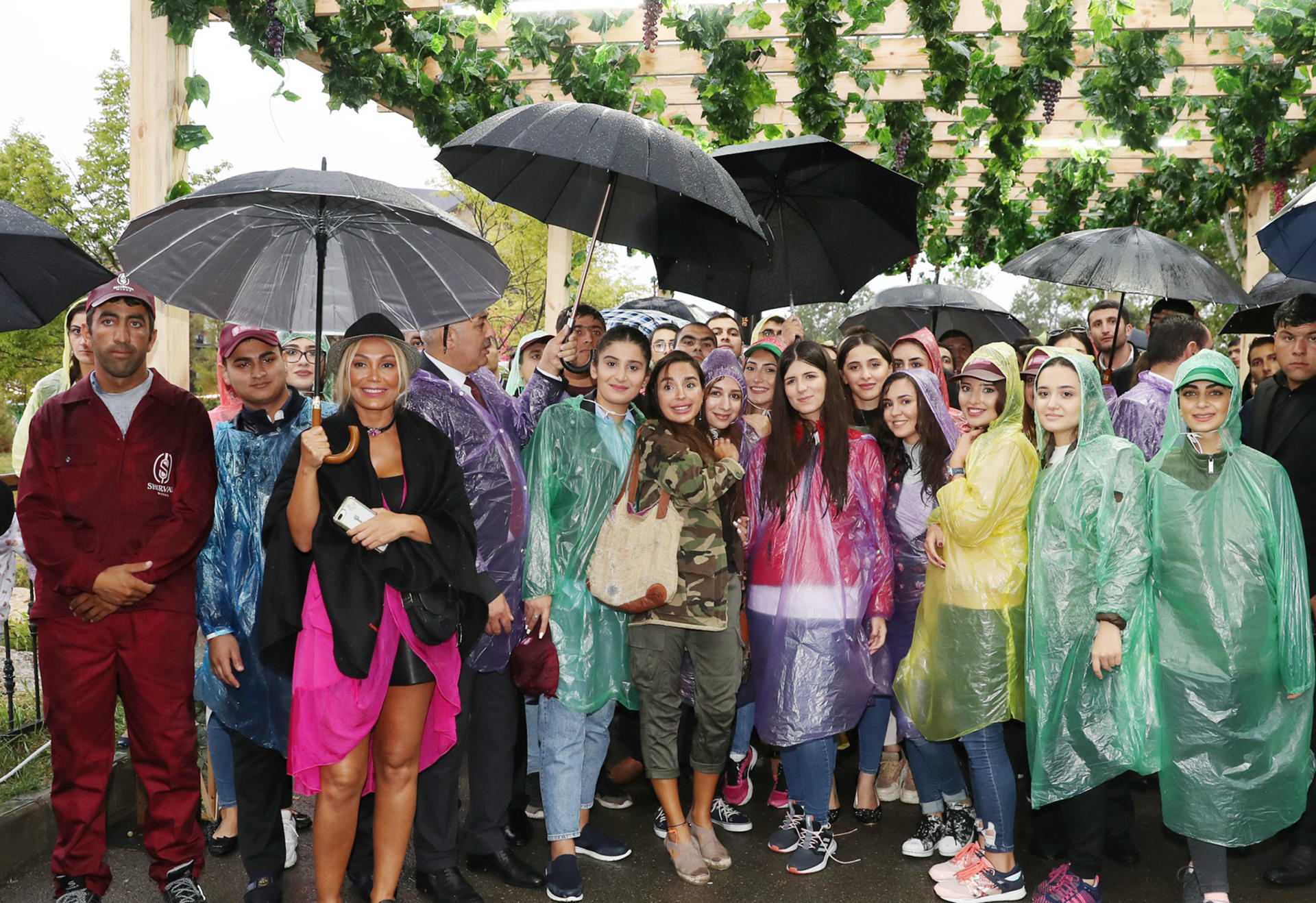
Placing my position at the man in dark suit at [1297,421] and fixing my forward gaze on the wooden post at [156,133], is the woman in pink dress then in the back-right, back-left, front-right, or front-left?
front-left

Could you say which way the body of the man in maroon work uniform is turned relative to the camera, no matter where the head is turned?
toward the camera

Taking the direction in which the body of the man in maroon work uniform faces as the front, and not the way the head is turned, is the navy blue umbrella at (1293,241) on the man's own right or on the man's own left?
on the man's own left

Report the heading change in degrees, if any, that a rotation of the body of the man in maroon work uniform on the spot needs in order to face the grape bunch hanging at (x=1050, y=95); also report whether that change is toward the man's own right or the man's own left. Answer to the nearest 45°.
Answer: approximately 90° to the man's own left

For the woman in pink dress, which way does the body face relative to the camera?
toward the camera

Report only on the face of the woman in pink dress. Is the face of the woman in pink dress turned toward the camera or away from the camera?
toward the camera

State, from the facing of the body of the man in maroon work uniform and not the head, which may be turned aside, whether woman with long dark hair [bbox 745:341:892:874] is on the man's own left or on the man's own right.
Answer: on the man's own left

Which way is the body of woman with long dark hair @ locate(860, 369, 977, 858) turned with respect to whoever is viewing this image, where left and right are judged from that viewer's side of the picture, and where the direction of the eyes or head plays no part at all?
facing the viewer and to the left of the viewer

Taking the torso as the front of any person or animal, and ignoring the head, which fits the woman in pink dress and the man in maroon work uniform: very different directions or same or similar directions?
same or similar directions

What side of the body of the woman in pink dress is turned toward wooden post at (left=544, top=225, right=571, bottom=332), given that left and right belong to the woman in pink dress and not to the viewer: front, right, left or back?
back

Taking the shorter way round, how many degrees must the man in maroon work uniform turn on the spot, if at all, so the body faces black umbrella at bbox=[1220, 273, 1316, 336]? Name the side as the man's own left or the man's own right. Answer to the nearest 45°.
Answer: approximately 90° to the man's own left

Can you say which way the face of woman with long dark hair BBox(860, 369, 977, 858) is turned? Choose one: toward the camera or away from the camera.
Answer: toward the camera

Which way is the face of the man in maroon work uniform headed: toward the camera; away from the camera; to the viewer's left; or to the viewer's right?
toward the camera
